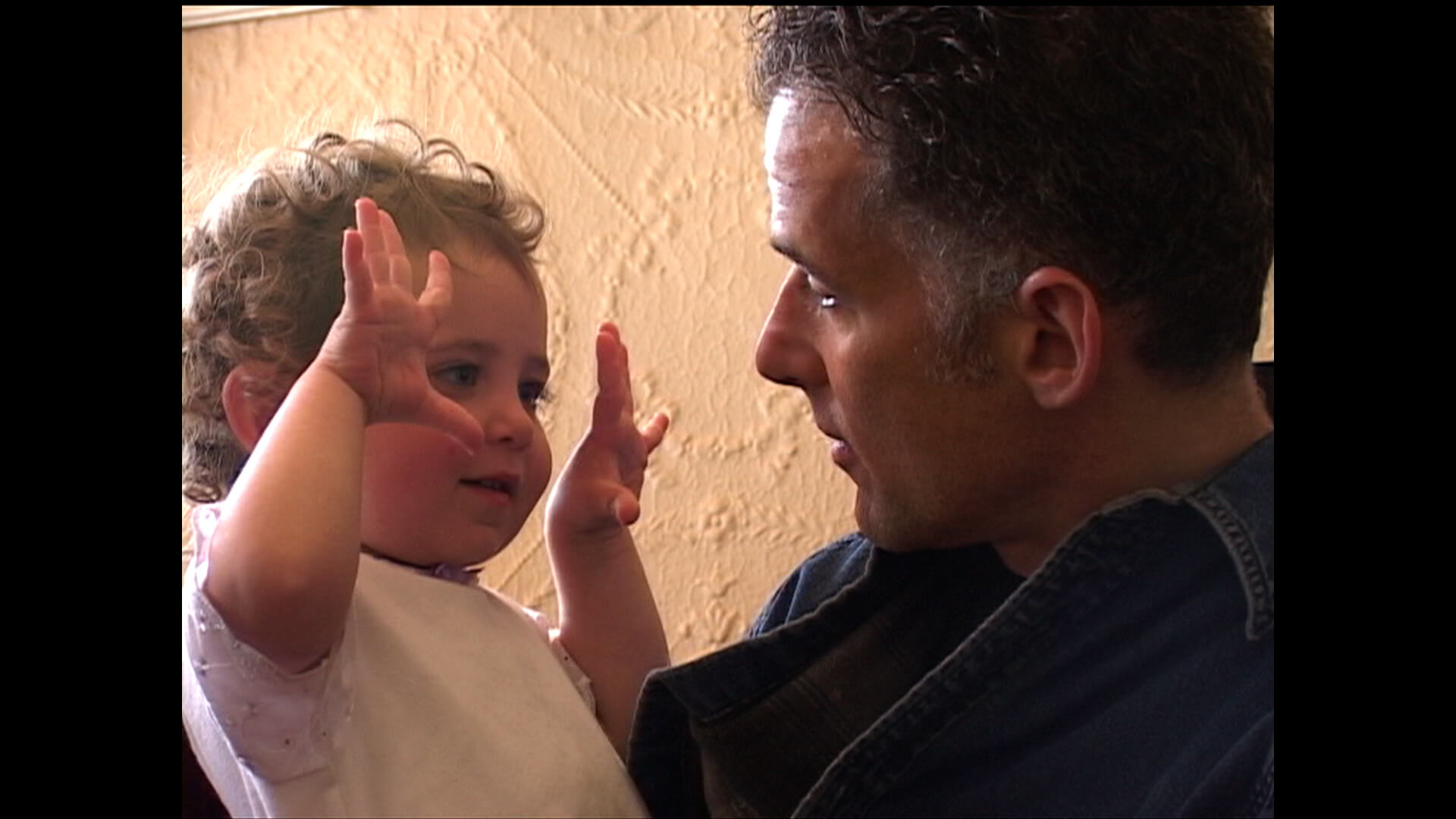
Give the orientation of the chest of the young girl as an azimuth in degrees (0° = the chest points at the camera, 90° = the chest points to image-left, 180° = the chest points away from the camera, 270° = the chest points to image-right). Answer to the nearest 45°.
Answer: approximately 315°

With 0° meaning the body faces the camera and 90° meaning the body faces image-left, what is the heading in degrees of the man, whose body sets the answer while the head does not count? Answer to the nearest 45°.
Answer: approximately 90°

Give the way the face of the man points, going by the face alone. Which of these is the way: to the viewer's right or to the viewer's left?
to the viewer's left

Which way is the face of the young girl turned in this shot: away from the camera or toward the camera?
toward the camera
